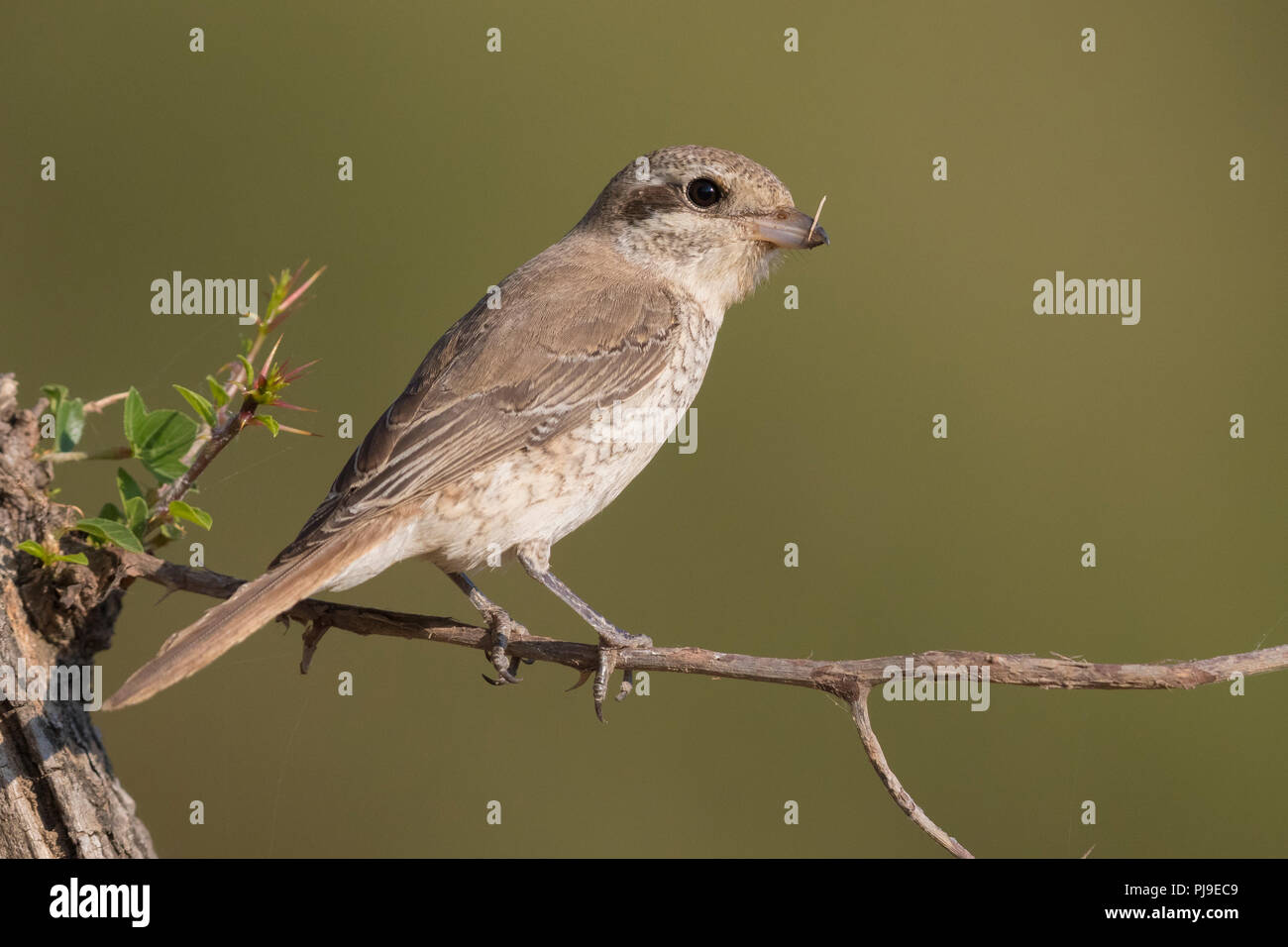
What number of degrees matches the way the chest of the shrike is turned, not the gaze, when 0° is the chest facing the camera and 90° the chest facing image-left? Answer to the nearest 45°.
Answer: approximately 270°
